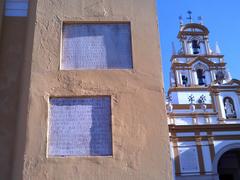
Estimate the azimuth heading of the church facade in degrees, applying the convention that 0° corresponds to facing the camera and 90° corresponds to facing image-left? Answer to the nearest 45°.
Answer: approximately 0°
